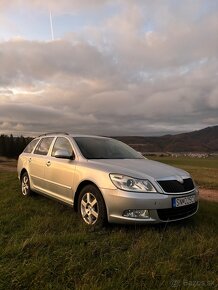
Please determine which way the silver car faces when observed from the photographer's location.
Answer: facing the viewer and to the right of the viewer
